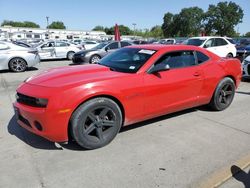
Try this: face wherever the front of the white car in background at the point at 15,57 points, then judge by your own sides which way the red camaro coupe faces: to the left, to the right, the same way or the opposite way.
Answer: the same way

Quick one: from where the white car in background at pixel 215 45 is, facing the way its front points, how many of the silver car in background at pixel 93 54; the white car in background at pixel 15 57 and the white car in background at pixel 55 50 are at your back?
0

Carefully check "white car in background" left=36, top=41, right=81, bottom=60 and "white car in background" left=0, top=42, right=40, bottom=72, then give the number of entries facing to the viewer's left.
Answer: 2

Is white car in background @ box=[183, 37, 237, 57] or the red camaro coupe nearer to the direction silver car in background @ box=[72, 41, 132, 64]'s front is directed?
the red camaro coupe

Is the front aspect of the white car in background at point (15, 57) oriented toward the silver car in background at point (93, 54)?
no

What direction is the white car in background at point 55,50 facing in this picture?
to the viewer's left

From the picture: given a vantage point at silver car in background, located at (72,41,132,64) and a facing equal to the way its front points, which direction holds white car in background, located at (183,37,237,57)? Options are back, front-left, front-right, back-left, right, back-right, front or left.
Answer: back-left

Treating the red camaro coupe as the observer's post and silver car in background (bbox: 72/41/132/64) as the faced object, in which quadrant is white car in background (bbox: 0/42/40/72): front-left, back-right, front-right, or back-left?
front-left

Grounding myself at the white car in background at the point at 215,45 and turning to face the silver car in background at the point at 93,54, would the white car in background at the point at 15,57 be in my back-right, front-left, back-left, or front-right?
front-left

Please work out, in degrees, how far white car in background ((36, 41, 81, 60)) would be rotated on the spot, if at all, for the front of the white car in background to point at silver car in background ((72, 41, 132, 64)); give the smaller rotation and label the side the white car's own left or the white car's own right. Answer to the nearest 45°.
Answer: approximately 135° to the white car's own left

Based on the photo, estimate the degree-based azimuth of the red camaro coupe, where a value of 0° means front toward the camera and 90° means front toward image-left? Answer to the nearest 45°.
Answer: approximately 45°

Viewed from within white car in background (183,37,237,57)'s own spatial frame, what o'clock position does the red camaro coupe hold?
The red camaro coupe is roughly at 11 o'clock from the white car in background.

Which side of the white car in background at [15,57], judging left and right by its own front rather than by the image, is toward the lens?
left

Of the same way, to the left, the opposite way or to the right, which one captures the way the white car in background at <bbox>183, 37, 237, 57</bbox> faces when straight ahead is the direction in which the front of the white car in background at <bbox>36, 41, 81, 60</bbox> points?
the same way

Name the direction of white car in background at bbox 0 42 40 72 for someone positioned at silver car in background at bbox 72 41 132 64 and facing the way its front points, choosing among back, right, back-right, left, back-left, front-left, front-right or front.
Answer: front

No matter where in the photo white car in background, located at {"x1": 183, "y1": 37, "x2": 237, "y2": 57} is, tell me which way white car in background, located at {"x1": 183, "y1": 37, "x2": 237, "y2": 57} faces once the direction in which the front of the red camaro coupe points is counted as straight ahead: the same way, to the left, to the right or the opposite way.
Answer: the same way

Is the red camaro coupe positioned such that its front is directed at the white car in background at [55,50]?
no

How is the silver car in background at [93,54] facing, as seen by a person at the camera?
facing the viewer and to the left of the viewer
